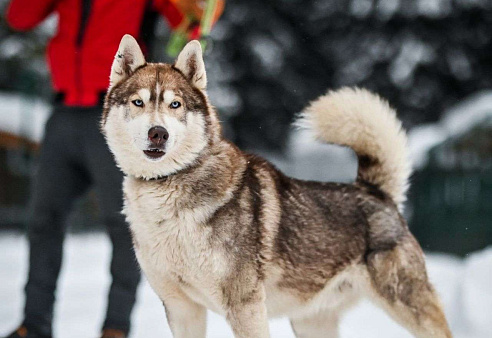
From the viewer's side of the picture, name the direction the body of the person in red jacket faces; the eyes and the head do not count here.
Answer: toward the camera

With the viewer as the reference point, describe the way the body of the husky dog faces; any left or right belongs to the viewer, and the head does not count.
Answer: facing the viewer and to the left of the viewer

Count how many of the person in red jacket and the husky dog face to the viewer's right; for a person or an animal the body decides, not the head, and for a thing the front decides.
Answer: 0

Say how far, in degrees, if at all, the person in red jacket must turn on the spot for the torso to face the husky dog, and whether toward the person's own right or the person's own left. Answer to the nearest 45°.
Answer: approximately 45° to the person's own left

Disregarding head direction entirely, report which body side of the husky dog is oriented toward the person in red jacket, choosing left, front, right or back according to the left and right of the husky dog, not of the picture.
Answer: right
